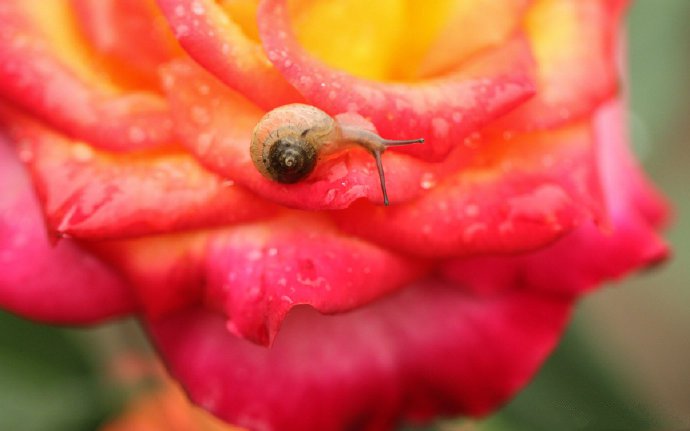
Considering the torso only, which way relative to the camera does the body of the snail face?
to the viewer's right
